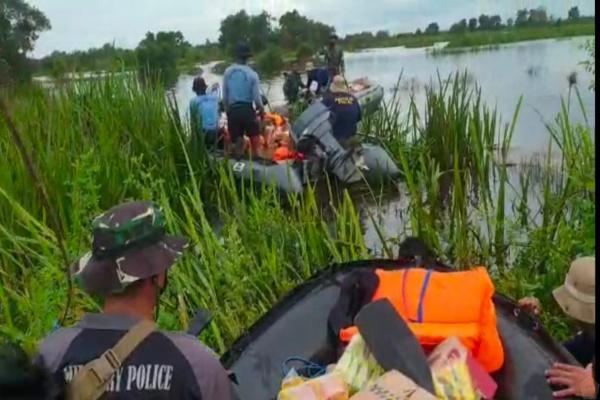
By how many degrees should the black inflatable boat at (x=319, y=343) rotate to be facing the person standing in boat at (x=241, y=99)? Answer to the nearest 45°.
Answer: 0° — it already faces them

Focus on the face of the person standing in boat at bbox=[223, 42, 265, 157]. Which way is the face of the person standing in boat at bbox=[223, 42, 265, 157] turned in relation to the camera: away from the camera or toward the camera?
away from the camera

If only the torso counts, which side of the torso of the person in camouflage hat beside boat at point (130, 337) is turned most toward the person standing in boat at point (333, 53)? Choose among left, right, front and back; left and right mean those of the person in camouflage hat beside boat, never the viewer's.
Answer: front

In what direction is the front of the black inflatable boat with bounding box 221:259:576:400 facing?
away from the camera

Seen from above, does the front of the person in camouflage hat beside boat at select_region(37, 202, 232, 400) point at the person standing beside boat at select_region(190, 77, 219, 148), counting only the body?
yes

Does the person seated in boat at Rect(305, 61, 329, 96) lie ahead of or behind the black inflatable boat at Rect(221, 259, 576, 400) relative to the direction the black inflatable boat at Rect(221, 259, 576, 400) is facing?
ahead

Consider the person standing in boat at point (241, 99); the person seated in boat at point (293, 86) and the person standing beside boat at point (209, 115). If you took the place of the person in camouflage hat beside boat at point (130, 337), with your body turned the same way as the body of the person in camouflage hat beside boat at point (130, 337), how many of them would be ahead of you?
3

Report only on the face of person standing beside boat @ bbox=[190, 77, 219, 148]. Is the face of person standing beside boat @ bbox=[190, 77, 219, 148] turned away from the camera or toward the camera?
away from the camera

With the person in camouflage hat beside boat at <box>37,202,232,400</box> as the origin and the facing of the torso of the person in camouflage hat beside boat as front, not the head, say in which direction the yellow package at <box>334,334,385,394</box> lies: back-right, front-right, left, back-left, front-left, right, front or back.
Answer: front-right

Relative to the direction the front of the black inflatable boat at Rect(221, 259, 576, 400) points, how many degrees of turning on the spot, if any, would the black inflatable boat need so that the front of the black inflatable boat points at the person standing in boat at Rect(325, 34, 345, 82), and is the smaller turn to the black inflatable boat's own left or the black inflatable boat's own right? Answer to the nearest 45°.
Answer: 0° — it already faces them

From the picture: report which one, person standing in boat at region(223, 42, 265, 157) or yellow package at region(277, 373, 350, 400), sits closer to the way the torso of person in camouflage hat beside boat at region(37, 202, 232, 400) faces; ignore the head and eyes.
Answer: the person standing in boat

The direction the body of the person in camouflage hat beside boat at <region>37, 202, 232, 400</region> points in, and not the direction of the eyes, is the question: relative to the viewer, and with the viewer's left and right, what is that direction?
facing away from the viewer
